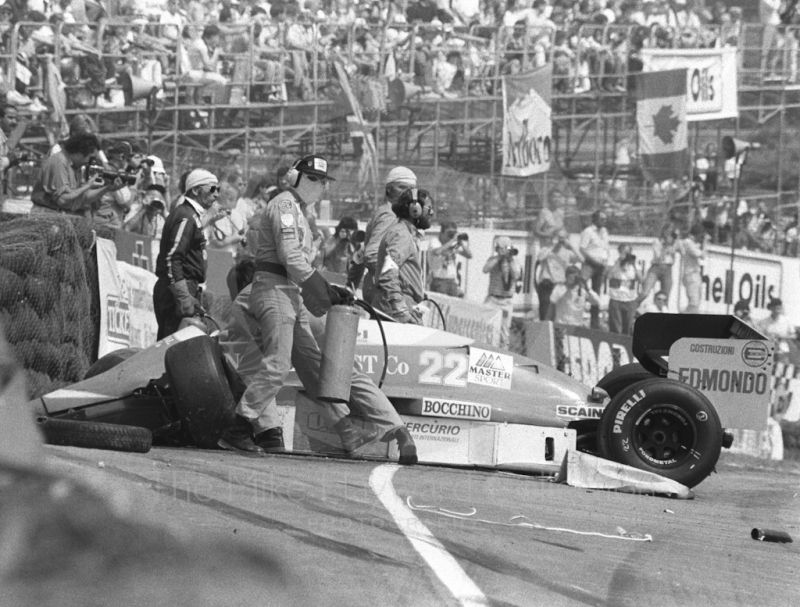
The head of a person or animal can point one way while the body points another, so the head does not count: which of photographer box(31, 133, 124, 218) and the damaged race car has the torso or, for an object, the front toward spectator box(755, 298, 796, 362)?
photographer box(31, 133, 124, 218)

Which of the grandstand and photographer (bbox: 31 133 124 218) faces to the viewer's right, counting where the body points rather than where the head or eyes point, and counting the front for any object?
the photographer

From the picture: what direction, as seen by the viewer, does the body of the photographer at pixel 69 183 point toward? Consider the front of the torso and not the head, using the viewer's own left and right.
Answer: facing to the right of the viewer

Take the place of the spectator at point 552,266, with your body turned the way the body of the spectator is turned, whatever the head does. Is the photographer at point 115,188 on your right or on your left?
on your right

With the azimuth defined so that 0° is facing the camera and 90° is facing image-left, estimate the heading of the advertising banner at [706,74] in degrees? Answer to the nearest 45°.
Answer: approximately 0°

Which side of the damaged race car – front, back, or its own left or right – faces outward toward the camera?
left

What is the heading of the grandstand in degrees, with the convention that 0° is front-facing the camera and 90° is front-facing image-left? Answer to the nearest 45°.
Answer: approximately 0°
